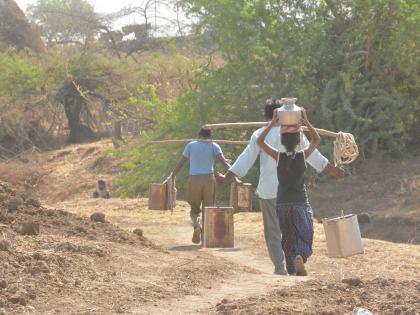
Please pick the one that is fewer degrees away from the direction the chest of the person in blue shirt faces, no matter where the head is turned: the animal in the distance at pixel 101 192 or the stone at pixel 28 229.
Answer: the animal in the distance

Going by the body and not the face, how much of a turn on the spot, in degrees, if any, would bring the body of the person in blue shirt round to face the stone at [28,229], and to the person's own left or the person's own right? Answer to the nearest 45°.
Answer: approximately 135° to the person's own left

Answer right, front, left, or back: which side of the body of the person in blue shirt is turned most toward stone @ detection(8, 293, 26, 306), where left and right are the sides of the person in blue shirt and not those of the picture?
back

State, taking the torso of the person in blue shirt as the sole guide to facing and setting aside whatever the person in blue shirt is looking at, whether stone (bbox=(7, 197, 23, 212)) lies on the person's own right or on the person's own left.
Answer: on the person's own left

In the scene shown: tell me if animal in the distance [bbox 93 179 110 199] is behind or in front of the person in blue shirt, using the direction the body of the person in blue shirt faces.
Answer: in front

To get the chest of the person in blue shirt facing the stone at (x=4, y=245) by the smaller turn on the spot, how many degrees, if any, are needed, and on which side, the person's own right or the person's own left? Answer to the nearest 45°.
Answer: approximately 135° to the person's own left

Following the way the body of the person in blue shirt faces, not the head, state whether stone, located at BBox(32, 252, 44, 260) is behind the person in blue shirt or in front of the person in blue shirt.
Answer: behind

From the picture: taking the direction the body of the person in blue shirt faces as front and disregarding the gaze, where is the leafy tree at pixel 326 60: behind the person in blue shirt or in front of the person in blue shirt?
in front

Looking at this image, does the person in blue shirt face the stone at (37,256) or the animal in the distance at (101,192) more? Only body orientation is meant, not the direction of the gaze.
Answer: the animal in the distance

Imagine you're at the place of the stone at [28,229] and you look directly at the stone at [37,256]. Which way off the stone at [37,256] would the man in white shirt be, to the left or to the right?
left

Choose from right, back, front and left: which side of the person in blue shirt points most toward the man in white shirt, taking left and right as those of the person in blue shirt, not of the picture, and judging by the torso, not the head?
back

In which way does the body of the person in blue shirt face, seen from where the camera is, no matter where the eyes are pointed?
away from the camera
